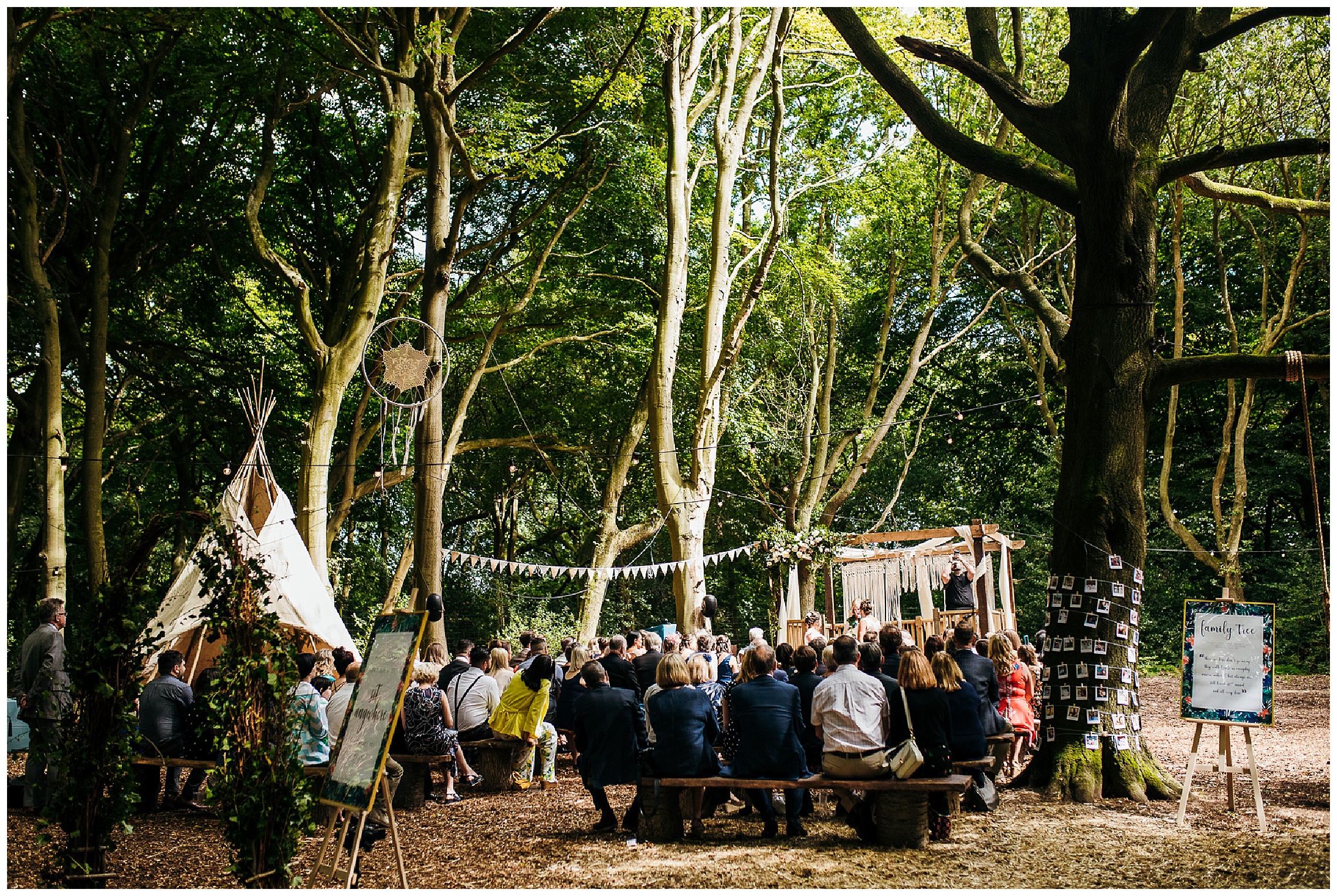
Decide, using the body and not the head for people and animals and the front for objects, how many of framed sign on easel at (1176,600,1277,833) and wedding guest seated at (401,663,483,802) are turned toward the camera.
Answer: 1

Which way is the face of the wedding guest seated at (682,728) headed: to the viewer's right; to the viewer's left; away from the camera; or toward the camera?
away from the camera

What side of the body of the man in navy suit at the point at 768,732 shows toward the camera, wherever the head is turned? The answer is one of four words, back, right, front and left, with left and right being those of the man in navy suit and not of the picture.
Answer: back

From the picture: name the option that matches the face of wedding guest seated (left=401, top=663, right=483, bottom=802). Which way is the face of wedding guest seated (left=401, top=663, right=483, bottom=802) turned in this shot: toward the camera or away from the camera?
away from the camera

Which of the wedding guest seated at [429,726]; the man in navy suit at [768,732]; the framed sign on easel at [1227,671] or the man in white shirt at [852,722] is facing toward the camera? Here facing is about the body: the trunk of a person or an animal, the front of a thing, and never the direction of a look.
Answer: the framed sign on easel

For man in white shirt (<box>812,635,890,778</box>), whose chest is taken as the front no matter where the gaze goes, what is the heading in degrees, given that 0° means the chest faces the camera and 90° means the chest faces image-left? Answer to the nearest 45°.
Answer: approximately 180°

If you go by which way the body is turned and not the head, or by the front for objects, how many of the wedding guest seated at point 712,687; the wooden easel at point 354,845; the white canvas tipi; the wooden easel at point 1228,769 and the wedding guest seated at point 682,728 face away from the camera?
2

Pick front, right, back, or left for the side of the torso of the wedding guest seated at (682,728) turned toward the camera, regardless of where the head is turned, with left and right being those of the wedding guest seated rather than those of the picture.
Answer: back

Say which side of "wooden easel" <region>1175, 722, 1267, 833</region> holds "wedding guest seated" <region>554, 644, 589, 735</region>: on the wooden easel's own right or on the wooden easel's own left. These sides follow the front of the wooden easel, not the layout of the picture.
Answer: on the wooden easel's own right

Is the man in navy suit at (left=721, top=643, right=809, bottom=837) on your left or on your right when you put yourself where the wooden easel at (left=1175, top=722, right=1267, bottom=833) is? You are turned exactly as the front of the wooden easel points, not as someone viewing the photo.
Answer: on your right

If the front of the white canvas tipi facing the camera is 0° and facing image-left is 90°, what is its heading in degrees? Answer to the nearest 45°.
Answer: approximately 0°

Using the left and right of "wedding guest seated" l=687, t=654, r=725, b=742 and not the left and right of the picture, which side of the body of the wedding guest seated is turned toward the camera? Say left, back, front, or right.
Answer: back

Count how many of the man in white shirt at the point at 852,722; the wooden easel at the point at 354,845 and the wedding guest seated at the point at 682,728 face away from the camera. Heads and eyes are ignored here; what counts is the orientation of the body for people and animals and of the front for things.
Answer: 2

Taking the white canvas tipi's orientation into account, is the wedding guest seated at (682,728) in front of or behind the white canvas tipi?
in front

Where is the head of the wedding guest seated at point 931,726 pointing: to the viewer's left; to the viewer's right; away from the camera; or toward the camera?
away from the camera

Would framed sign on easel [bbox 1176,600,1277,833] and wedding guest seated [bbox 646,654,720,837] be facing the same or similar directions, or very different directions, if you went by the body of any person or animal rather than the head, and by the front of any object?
very different directions
